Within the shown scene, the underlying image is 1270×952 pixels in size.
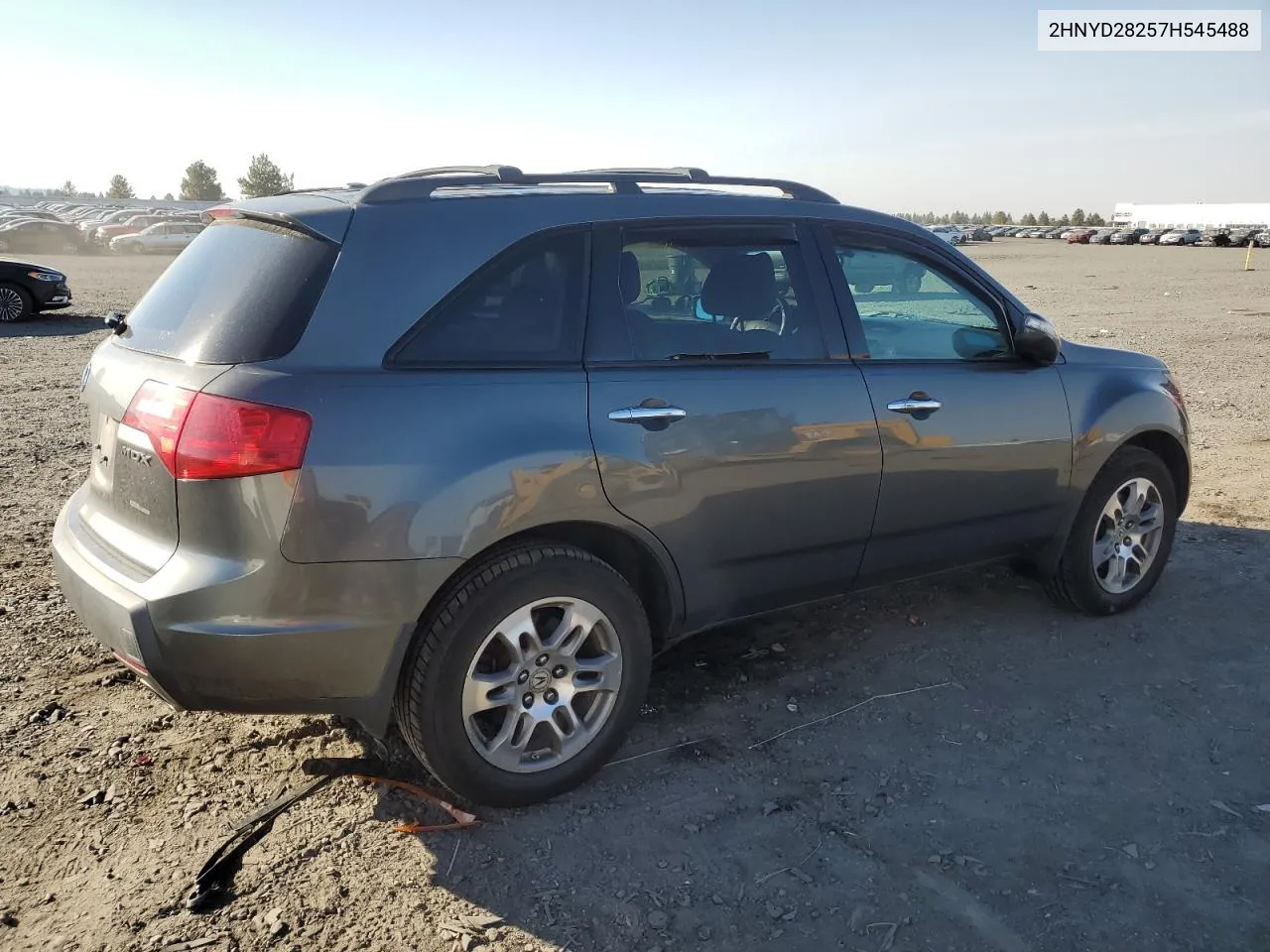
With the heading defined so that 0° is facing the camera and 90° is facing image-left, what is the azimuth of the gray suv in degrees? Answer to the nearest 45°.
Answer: approximately 225°
